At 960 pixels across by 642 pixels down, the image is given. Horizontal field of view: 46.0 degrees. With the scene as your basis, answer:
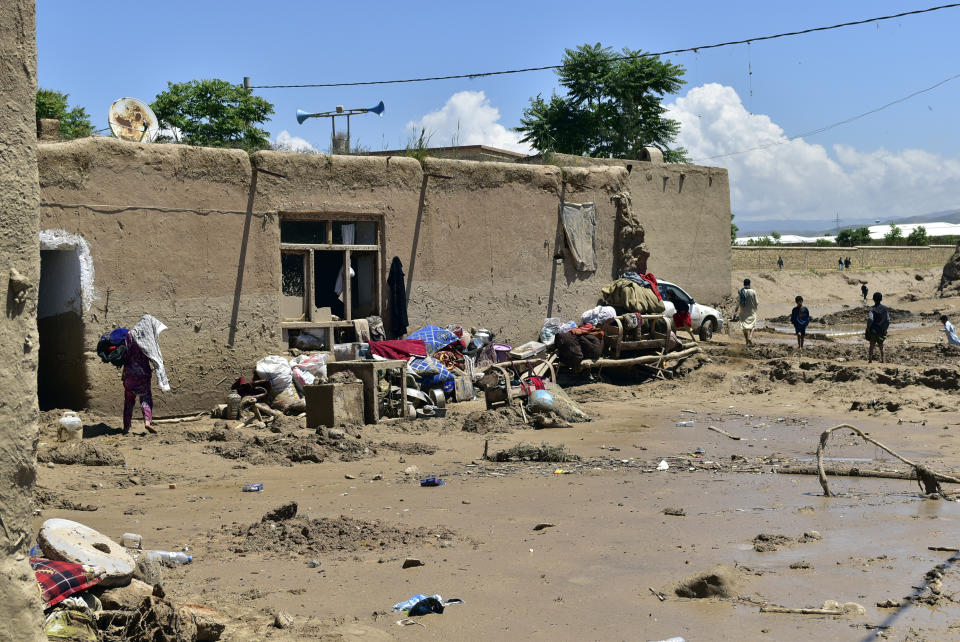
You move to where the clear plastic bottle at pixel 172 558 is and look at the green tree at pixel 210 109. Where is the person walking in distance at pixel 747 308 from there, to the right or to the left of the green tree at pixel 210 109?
right

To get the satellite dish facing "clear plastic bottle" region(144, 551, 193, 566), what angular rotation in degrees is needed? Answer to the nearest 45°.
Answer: approximately 45° to its right

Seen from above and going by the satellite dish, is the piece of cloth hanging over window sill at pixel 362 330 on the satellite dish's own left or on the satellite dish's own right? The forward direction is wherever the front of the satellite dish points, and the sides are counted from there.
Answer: on the satellite dish's own left

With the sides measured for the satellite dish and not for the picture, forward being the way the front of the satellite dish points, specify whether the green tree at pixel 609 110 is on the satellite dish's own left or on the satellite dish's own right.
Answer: on the satellite dish's own left

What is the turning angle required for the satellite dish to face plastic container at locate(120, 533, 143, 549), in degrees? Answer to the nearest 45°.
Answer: approximately 45° to its right

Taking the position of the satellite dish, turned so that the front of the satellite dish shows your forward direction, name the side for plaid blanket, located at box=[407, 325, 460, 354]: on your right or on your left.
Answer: on your left

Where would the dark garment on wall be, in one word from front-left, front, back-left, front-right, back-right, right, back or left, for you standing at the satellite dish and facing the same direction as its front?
front-left

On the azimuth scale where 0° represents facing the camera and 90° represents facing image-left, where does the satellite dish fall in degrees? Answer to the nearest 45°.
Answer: approximately 315°

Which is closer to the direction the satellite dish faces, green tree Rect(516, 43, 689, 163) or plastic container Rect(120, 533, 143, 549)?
the plastic container

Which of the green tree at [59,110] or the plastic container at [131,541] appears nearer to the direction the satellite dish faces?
the plastic container

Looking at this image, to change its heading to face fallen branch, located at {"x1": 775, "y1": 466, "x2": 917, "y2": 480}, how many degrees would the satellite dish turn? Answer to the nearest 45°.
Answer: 0° — it already faces it

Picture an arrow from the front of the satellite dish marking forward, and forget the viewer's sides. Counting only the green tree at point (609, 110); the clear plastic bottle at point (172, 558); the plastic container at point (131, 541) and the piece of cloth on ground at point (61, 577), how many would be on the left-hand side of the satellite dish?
1
